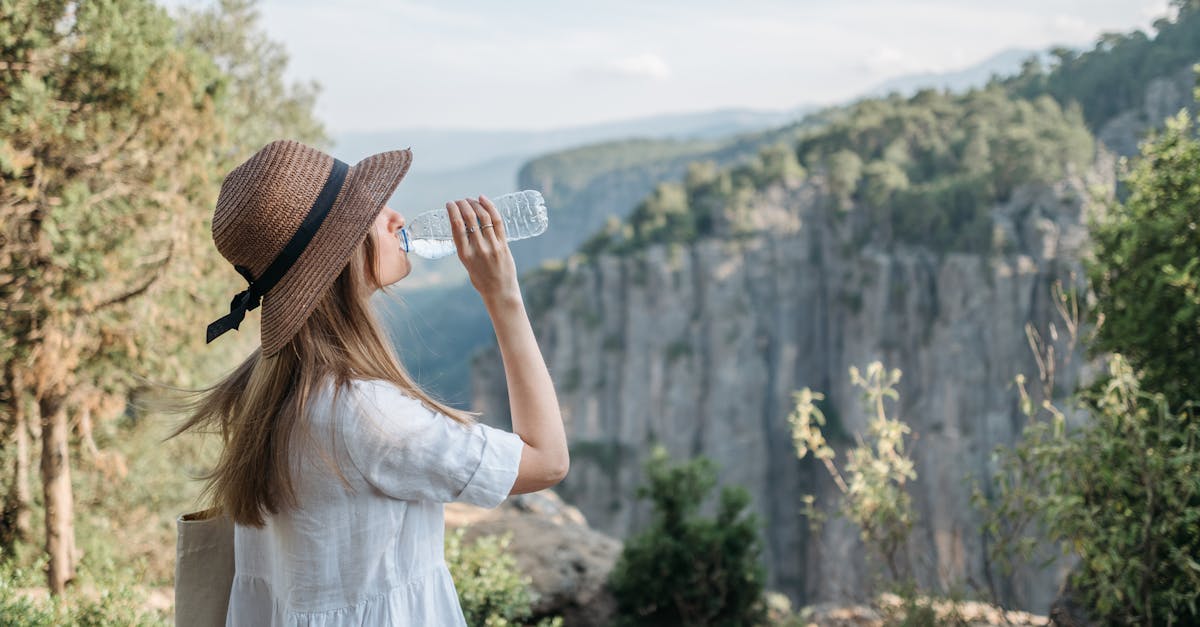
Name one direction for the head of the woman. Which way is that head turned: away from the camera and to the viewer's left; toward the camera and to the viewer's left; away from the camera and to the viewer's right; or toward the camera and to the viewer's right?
away from the camera and to the viewer's right

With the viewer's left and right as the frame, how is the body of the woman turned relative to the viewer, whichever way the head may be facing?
facing away from the viewer and to the right of the viewer

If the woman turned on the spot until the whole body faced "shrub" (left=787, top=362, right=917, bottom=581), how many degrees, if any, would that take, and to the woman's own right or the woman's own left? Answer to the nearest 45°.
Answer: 0° — they already face it

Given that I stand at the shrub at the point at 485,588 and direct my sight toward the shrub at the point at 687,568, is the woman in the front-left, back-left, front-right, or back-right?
back-right
